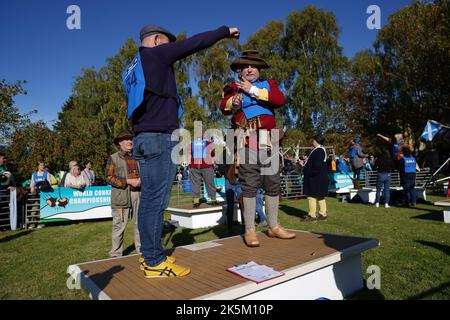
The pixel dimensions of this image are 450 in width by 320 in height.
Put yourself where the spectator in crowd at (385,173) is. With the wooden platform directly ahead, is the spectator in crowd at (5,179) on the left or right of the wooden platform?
right

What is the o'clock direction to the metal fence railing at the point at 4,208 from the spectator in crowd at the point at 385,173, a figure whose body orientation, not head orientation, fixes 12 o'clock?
The metal fence railing is roughly at 8 o'clock from the spectator in crowd.

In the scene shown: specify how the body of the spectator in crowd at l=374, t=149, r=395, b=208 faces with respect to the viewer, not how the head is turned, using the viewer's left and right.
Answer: facing away from the viewer

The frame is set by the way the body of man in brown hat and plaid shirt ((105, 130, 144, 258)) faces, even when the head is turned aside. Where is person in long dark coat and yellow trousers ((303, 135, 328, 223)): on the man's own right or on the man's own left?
on the man's own left

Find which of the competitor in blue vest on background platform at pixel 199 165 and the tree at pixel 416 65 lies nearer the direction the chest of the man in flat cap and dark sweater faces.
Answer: the tree

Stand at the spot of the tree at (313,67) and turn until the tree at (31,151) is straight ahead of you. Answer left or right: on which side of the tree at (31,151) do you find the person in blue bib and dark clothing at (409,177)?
left

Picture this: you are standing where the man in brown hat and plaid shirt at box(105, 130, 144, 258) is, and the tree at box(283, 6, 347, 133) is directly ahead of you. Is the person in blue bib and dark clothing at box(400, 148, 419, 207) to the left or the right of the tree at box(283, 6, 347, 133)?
right

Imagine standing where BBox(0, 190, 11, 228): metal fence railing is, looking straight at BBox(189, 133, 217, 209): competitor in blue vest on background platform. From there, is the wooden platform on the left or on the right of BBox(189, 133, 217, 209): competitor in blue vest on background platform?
right

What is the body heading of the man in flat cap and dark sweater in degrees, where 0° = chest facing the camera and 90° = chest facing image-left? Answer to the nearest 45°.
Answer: approximately 270°

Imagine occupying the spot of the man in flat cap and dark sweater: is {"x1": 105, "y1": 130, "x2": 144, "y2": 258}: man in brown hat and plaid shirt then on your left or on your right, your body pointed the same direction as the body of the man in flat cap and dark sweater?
on your left
